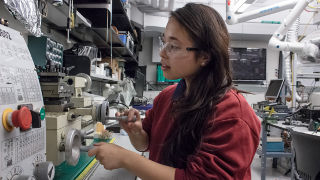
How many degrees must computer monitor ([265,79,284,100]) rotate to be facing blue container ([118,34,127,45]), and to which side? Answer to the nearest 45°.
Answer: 0° — it already faces it

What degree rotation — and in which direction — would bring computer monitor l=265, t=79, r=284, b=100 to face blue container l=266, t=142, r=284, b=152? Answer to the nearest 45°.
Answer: approximately 45° to its left

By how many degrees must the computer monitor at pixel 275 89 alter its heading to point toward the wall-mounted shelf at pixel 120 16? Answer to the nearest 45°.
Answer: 0° — it already faces it

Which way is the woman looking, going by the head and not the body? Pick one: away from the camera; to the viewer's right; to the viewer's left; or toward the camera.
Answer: to the viewer's left

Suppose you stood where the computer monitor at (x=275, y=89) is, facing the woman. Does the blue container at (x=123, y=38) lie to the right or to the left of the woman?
right
